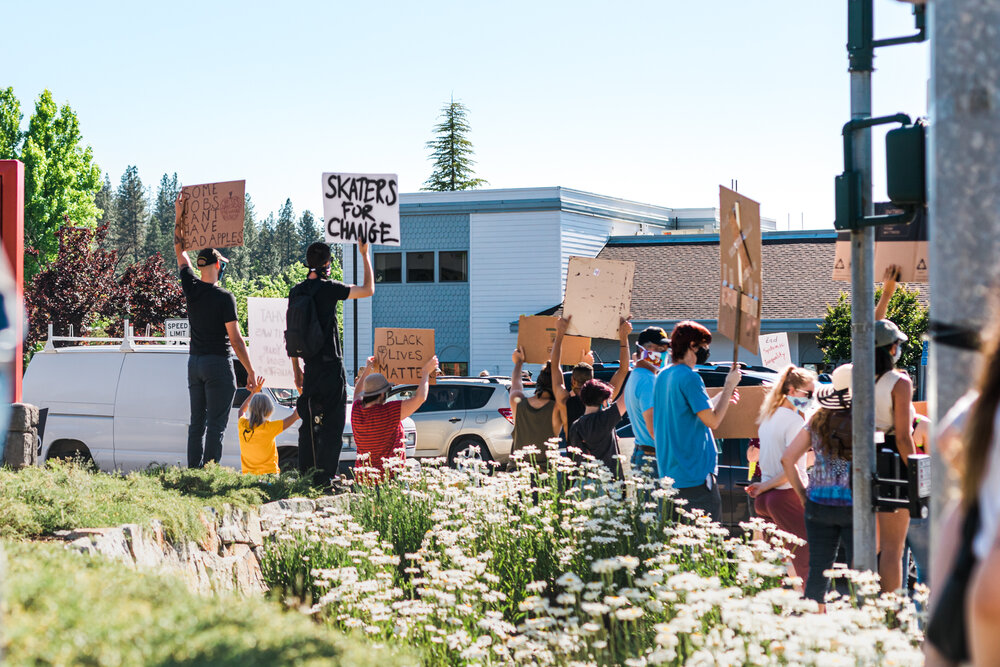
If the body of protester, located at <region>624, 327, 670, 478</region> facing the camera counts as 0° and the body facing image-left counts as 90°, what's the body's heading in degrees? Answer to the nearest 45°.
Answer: approximately 270°

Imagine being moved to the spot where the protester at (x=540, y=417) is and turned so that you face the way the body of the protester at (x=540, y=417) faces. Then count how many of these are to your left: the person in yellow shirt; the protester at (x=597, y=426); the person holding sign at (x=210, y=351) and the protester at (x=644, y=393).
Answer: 2

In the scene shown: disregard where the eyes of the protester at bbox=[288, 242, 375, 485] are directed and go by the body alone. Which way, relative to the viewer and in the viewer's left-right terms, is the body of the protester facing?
facing away from the viewer and to the right of the viewer

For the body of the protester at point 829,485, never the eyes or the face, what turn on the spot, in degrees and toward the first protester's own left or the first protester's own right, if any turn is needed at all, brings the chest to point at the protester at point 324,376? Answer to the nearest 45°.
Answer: approximately 90° to the first protester's own left

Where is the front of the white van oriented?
to the viewer's right

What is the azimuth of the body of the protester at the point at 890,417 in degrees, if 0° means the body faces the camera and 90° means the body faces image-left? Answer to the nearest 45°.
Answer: approximately 225°

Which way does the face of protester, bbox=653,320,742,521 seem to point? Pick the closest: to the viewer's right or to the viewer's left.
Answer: to the viewer's right

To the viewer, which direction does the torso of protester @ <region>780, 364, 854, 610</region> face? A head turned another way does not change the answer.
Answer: away from the camera

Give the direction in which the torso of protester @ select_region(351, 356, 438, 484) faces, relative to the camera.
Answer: away from the camera

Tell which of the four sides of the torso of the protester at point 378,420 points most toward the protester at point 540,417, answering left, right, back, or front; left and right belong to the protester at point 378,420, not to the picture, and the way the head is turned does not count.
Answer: right

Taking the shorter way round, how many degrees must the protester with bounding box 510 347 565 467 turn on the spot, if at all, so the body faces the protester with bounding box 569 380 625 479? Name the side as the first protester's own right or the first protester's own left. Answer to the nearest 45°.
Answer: approximately 135° to the first protester's own right

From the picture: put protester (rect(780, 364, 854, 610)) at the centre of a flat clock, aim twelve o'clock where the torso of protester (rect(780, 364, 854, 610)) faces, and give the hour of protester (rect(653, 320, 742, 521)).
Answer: protester (rect(653, 320, 742, 521)) is roughly at 10 o'clock from protester (rect(780, 364, 854, 610)).

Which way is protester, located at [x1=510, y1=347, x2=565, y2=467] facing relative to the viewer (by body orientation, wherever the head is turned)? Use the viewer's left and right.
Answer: facing away from the viewer

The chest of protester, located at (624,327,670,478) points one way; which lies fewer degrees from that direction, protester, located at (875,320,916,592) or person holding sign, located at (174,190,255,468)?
the protester
